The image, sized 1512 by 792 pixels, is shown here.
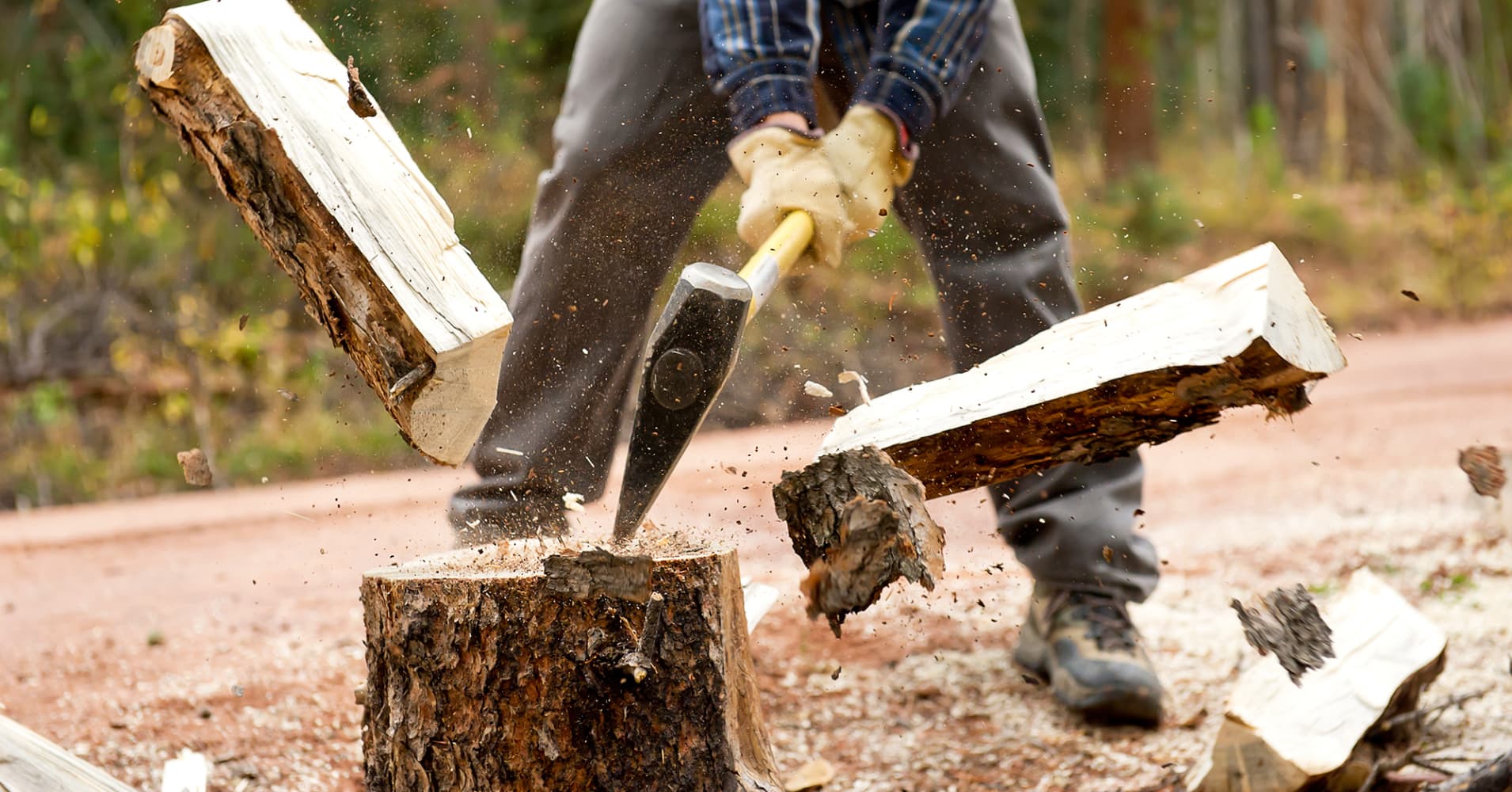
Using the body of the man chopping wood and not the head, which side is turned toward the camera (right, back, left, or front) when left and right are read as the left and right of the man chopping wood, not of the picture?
front

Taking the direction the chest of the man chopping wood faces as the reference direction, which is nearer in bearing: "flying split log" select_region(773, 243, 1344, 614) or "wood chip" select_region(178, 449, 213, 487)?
the flying split log

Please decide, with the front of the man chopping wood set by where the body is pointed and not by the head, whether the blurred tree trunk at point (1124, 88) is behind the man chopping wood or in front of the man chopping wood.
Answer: behind

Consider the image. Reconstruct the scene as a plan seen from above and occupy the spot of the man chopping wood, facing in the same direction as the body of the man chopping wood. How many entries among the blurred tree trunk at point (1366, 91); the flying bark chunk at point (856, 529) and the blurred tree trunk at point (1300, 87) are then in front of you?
1

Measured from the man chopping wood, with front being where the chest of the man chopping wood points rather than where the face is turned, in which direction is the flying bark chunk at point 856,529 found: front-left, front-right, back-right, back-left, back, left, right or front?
front

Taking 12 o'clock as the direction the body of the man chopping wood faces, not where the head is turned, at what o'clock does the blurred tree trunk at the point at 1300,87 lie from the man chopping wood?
The blurred tree trunk is roughly at 7 o'clock from the man chopping wood.

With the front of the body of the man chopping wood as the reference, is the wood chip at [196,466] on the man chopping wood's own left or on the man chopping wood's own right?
on the man chopping wood's own right

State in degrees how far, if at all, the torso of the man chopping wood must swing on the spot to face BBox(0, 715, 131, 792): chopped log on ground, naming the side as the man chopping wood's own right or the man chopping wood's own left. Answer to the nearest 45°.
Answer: approximately 45° to the man chopping wood's own right

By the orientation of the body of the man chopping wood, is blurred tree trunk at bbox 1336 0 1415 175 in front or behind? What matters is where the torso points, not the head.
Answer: behind

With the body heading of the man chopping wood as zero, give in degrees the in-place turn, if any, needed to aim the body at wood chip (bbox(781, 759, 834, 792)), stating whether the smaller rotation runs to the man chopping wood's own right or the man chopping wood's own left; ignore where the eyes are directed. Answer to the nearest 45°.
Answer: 0° — they already face it

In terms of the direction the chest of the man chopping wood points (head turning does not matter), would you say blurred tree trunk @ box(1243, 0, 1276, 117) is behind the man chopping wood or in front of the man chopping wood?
behind

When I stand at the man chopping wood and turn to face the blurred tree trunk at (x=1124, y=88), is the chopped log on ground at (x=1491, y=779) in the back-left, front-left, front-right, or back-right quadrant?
back-right

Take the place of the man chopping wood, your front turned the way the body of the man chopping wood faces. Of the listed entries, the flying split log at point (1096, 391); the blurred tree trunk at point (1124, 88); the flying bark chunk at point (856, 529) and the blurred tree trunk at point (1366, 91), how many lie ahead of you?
2

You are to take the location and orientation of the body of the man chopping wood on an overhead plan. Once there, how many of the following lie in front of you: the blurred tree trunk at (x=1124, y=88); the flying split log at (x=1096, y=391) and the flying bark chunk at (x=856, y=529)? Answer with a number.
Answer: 2

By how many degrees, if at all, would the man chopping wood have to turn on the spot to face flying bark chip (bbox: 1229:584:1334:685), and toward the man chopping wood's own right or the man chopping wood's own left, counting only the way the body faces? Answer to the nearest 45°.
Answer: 0° — they already face it
